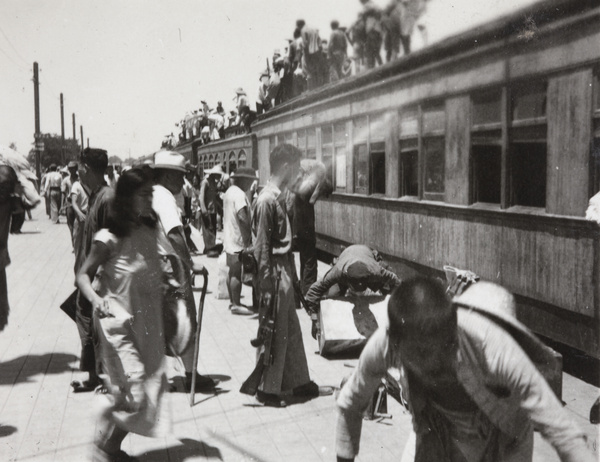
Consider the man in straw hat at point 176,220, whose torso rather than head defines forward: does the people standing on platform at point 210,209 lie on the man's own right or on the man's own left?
on the man's own left

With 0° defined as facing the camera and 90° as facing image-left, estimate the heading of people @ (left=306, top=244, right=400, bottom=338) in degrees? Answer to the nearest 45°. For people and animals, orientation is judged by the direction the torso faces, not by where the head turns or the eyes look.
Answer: approximately 0°

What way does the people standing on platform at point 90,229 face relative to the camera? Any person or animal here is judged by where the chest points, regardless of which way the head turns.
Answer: to the viewer's left

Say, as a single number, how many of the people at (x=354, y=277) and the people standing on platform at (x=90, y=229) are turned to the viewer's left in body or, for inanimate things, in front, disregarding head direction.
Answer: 1

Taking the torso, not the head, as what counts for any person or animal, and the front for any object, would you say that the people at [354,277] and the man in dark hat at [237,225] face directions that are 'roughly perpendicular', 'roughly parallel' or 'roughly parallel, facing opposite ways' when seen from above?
roughly perpendicular
